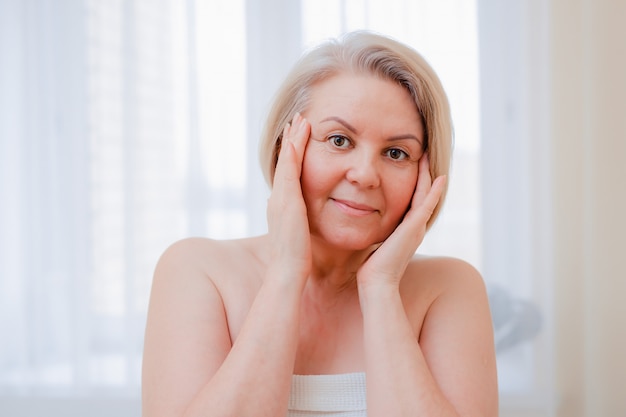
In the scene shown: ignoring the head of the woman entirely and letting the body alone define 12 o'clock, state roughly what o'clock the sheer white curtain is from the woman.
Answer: The sheer white curtain is roughly at 5 o'clock from the woman.

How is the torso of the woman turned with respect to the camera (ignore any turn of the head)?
toward the camera

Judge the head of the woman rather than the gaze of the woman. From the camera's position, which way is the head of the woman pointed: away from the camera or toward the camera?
toward the camera
